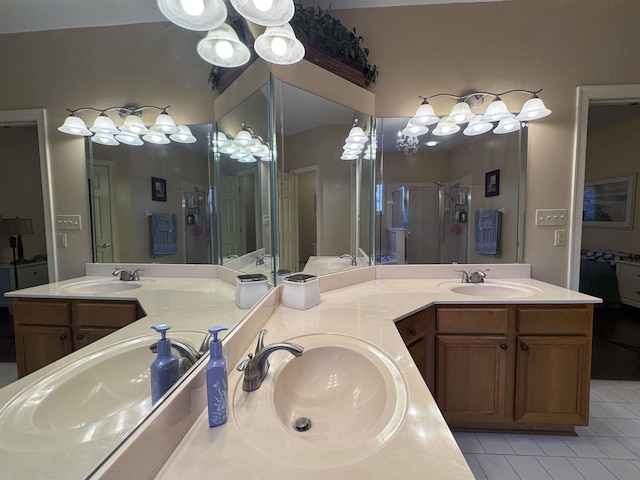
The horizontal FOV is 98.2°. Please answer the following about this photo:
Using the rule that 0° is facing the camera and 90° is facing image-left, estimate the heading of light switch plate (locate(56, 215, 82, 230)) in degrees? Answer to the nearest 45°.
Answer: approximately 0°

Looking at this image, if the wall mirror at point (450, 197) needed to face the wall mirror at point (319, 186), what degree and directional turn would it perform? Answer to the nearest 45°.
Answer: approximately 45° to its right

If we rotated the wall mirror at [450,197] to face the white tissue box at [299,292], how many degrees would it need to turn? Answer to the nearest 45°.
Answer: approximately 45° to its right

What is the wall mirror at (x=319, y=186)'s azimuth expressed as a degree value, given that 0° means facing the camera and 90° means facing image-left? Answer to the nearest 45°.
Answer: approximately 315°
